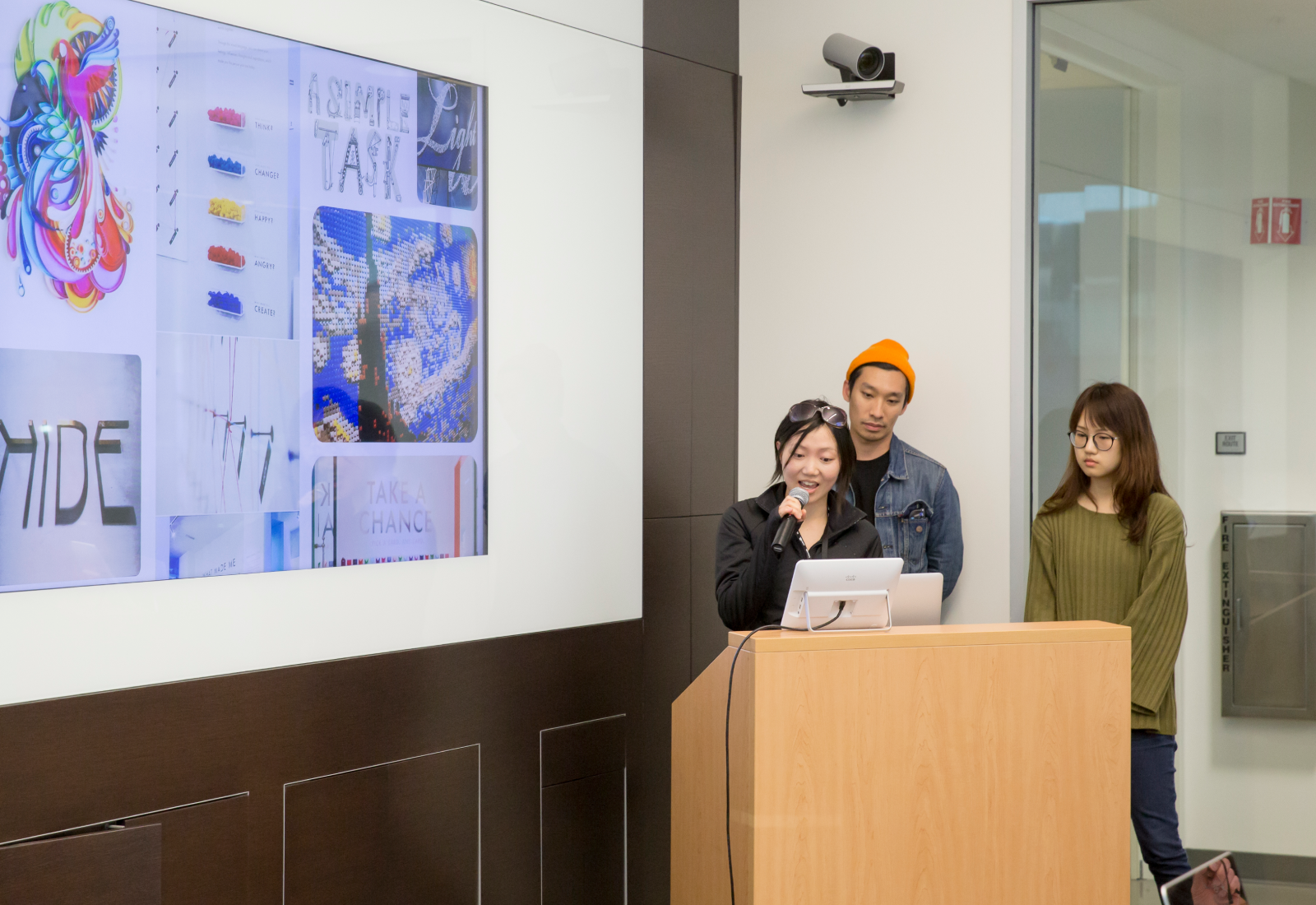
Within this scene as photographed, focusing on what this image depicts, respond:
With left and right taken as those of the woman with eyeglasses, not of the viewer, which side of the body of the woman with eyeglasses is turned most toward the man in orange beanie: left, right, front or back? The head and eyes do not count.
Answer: right

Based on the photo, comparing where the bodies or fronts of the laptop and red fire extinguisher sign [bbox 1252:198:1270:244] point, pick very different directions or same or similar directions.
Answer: very different directions

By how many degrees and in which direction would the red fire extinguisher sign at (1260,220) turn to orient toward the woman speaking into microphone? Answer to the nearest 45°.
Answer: approximately 45° to its right

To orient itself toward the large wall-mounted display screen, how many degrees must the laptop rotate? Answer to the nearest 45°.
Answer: approximately 90° to its left

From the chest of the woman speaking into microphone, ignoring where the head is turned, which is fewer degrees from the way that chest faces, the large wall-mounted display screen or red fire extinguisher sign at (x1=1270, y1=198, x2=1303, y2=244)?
the large wall-mounted display screen

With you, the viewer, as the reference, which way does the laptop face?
facing away from the viewer

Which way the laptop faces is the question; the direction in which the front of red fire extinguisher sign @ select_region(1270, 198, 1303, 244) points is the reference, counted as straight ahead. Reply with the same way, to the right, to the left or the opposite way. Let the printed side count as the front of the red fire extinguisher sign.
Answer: the opposite way

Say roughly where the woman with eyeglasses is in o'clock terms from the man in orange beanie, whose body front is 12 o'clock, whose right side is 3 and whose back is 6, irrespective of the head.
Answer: The woman with eyeglasses is roughly at 9 o'clock from the man in orange beanie.
